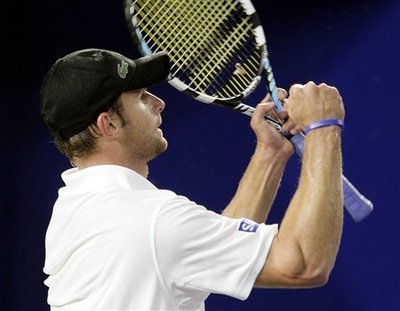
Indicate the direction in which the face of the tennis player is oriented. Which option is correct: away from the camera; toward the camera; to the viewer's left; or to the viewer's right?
to the viewer's right

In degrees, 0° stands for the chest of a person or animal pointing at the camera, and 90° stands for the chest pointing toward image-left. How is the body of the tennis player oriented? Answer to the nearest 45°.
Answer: approximately 225°
